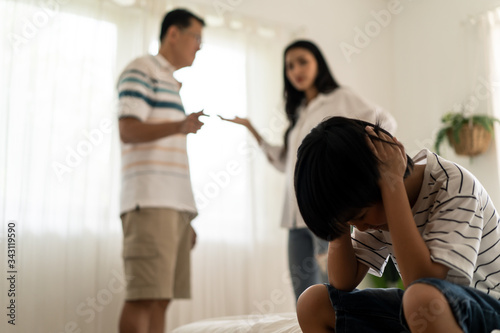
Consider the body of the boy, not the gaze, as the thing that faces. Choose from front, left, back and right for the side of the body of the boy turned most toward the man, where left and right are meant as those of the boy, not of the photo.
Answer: right

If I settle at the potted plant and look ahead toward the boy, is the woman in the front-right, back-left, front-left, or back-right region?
front-right

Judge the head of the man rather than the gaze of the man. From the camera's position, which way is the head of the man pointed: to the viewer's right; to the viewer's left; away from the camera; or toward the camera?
to the viewer's right

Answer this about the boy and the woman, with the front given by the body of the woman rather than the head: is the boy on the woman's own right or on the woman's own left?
on the woman's own left

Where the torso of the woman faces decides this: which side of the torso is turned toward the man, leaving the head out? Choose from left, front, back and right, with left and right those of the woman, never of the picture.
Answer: front

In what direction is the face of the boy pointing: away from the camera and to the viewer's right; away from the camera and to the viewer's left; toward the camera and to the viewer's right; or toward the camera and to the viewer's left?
toward the camera and to the viewer's left

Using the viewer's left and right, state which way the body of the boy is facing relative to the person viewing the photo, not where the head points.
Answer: facing the viewer and to the left of the viewer

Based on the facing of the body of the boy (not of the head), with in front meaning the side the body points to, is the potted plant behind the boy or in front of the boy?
behind

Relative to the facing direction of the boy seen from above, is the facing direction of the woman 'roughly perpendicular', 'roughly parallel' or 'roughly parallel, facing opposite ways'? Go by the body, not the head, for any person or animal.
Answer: roughly parallel

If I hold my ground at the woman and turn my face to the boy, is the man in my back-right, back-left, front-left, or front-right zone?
front-right

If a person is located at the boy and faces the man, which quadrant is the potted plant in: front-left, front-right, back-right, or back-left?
front-right

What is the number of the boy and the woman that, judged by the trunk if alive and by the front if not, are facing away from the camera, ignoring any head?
0

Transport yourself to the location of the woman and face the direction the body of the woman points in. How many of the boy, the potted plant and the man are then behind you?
1

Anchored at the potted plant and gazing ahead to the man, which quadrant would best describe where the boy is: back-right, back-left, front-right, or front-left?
front-left
